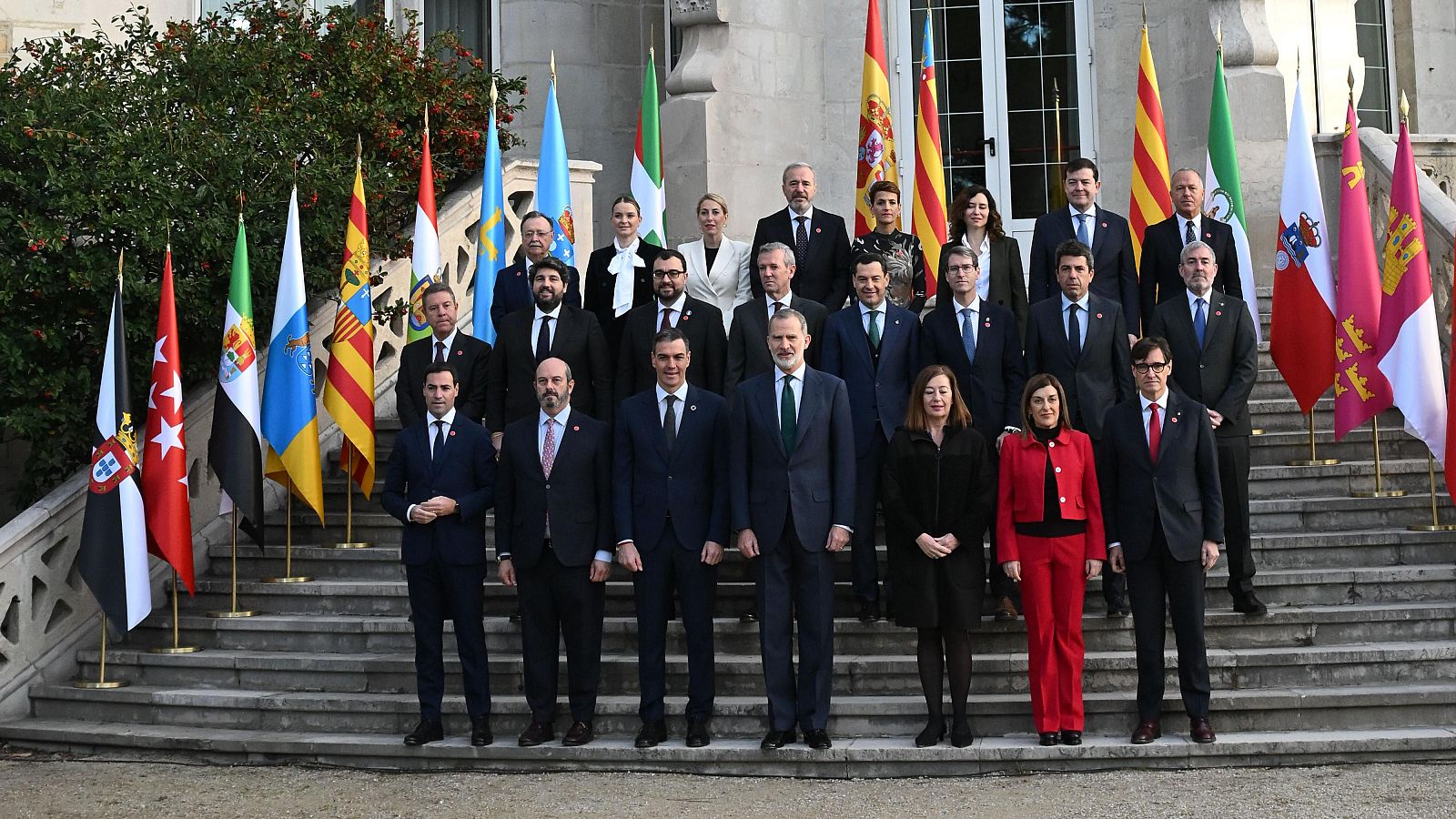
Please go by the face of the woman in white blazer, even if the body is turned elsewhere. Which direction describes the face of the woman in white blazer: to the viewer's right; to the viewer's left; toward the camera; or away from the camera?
toward the camera

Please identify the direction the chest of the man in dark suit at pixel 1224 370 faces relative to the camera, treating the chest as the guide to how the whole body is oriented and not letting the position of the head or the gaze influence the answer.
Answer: toward the camera

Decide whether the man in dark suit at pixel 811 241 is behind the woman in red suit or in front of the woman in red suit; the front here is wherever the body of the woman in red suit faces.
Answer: behind

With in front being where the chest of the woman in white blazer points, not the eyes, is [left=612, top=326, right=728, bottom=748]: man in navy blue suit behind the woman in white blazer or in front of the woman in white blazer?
in front

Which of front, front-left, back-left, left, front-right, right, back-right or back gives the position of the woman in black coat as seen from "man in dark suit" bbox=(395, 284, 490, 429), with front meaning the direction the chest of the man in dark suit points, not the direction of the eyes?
front-left

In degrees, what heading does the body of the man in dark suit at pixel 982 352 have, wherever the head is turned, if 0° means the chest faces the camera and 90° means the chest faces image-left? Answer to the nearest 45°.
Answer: approximately 0°

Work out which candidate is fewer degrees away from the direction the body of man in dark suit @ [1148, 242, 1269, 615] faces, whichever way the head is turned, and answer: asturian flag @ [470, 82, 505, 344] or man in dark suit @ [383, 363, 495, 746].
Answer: the man in dark suit

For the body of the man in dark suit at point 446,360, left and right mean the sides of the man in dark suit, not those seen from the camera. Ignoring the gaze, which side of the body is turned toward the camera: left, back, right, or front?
front

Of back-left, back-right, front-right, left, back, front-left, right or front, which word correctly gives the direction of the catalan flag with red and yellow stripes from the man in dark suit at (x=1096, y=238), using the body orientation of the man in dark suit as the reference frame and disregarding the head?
back

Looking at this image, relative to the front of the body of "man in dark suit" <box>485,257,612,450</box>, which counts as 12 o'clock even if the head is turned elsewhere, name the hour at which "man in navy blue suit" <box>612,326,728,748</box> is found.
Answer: The man in navy blue suit is roughly at 11 o'clock from the man in dark suit.

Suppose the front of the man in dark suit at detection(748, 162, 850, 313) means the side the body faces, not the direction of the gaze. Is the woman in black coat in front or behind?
in front

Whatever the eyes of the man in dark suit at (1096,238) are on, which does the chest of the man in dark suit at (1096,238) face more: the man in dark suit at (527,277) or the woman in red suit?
the woman in red suit

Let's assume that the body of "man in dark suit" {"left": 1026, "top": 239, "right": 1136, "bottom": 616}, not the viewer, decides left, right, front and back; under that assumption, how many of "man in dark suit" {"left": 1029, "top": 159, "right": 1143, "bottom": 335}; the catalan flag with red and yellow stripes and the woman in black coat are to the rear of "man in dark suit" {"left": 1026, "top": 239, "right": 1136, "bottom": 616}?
2

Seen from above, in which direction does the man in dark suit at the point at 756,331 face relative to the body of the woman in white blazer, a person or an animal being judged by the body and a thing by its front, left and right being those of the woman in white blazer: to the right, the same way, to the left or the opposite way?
the same way

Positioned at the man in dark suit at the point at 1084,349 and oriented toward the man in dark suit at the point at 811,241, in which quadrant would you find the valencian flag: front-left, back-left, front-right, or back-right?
front-right

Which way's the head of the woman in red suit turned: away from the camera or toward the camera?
toward the camera

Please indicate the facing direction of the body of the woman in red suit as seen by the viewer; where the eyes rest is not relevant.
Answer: toward the camera

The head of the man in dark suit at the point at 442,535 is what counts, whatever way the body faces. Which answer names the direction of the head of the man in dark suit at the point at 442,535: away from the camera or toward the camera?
toward the camera

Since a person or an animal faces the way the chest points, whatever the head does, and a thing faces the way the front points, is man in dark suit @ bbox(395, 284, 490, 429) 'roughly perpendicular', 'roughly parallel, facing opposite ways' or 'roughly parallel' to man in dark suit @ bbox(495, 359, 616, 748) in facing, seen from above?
roughly parallel

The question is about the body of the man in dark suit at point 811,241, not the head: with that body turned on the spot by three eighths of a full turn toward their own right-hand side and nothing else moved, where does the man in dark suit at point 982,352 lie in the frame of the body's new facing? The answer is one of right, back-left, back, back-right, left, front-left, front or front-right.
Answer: back

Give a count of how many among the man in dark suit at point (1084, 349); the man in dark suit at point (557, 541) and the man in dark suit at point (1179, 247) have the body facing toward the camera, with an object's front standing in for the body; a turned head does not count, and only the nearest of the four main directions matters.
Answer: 3

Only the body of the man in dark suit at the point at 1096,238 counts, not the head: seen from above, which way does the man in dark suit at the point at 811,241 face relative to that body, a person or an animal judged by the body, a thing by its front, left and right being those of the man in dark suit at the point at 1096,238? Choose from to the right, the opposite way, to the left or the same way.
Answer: the same way

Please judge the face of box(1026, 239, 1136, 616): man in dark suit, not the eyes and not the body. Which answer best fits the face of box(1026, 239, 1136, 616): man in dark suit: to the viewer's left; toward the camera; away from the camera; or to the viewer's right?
toward the camera
